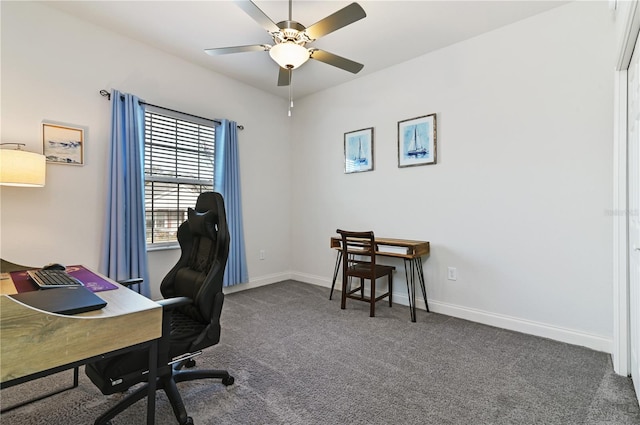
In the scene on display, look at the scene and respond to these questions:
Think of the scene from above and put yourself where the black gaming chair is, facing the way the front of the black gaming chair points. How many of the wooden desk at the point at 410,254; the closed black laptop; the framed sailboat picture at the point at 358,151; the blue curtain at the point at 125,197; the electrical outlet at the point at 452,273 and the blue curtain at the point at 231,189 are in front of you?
1

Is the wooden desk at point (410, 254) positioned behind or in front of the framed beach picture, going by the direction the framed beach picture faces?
in front

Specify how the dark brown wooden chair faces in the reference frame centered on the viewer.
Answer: facing away from the viewer and to the right of the viewer

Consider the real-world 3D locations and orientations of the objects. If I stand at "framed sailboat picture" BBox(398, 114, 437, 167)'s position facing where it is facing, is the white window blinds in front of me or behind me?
in front

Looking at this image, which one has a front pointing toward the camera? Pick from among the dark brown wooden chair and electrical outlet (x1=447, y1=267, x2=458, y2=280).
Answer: the electrical outlet

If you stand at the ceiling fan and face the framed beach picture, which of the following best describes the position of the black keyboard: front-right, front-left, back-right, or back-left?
front-left

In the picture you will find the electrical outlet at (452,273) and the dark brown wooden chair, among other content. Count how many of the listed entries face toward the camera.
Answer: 1

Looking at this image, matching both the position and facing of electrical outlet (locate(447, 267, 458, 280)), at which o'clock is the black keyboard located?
The black keyboard is roughly at 1 o'clock from the electrical outlet.

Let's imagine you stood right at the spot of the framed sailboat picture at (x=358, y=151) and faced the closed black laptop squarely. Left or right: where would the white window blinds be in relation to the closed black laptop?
right

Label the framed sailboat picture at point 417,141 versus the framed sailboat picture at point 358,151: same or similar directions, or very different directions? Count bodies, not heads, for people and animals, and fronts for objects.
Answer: same or similar directions

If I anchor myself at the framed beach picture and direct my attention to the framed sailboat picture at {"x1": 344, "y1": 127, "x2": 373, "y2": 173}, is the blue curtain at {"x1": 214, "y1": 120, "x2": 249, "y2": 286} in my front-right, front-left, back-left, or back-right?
front-left

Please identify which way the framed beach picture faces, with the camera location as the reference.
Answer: facing the viewer and to the right of the viewer

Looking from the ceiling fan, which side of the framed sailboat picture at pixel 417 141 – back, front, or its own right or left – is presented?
front

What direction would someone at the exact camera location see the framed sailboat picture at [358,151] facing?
facing the viewer and to the left of the viewer

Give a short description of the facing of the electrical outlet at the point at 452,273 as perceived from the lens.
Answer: facing the viewer

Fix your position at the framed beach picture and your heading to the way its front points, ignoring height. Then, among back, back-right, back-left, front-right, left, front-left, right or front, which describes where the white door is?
front
